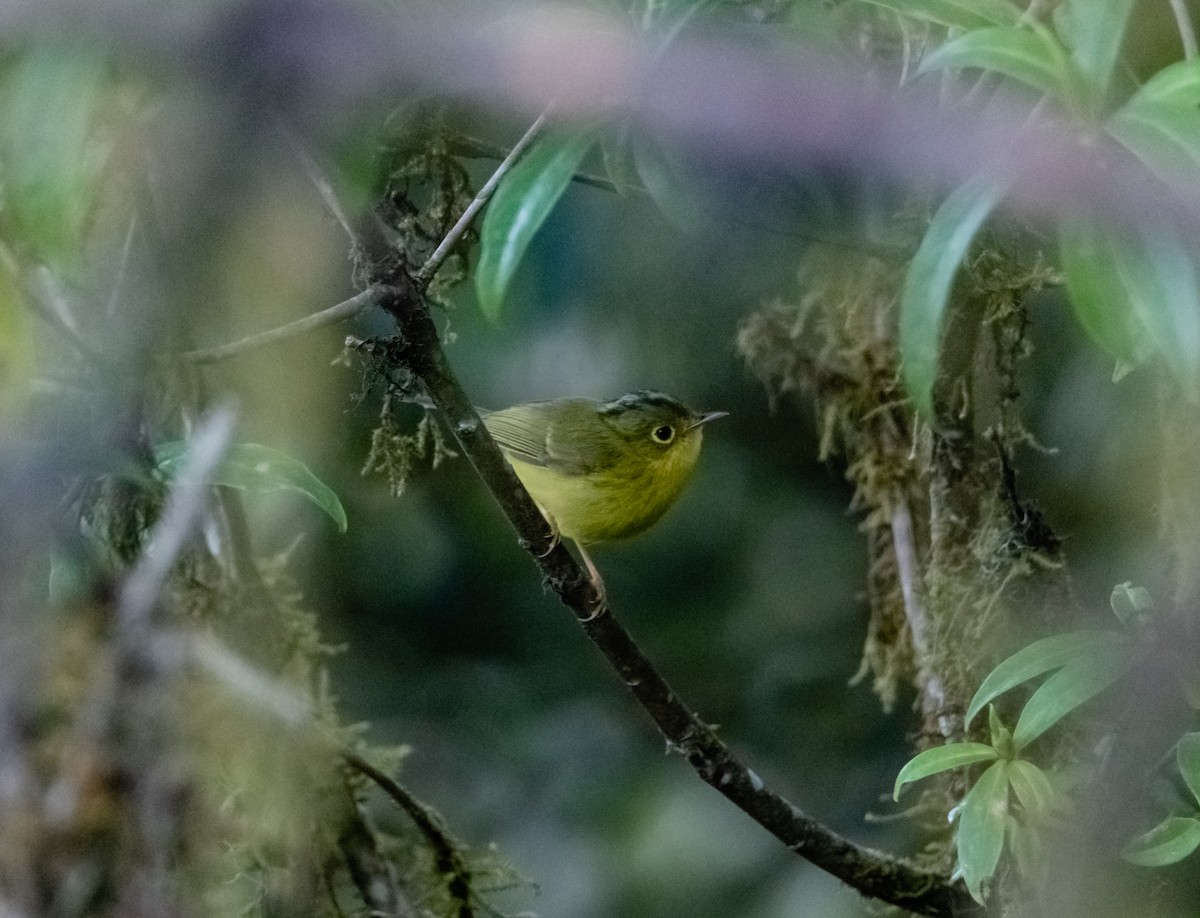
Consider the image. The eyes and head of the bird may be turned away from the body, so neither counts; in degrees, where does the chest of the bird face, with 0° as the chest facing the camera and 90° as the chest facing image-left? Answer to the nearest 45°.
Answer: approximately 270°
